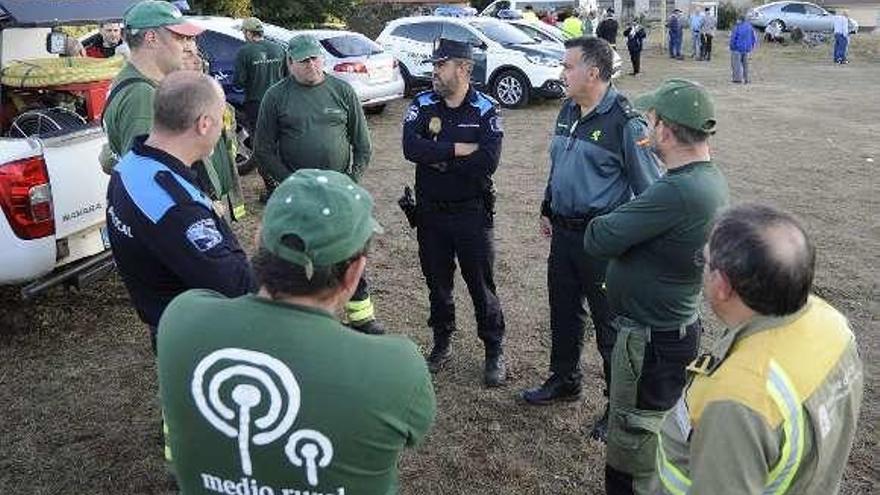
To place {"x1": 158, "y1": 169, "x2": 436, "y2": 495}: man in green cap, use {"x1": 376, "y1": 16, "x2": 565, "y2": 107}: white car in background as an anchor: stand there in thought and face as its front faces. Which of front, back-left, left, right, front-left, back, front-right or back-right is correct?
front-right

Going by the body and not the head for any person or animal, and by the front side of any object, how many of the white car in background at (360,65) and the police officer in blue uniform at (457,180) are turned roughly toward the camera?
1

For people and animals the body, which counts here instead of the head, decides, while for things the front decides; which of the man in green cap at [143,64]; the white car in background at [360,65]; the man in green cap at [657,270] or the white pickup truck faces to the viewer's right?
the man in green cap at [143,64]

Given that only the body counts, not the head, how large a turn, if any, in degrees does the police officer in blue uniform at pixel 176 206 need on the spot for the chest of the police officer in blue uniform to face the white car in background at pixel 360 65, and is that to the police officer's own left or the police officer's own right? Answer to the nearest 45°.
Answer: approximately 45° to the police officer's own left

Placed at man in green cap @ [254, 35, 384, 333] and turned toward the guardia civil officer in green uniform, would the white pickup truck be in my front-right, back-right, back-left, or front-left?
back-right

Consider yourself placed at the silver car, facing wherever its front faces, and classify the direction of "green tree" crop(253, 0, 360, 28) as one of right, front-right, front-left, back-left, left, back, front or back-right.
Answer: back-right

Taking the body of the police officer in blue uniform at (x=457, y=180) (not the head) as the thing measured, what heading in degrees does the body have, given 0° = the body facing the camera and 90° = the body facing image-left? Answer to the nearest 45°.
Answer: approximately 0°

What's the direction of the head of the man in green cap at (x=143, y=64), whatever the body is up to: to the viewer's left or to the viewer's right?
to the viewer's right

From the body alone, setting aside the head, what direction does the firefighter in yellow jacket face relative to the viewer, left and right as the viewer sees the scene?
facing away from the viewer and to the left of the viewer

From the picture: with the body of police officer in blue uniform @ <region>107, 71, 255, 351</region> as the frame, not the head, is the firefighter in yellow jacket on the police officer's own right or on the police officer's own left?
on the police officer's own right

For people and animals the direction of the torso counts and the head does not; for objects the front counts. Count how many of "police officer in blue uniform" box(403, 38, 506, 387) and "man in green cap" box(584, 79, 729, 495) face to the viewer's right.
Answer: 0

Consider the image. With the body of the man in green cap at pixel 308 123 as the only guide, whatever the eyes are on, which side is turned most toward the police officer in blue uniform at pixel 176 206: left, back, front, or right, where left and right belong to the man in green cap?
front

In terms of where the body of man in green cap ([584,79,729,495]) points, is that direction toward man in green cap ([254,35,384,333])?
yes

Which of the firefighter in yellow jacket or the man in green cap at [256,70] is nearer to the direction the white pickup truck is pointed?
the man in green cap
